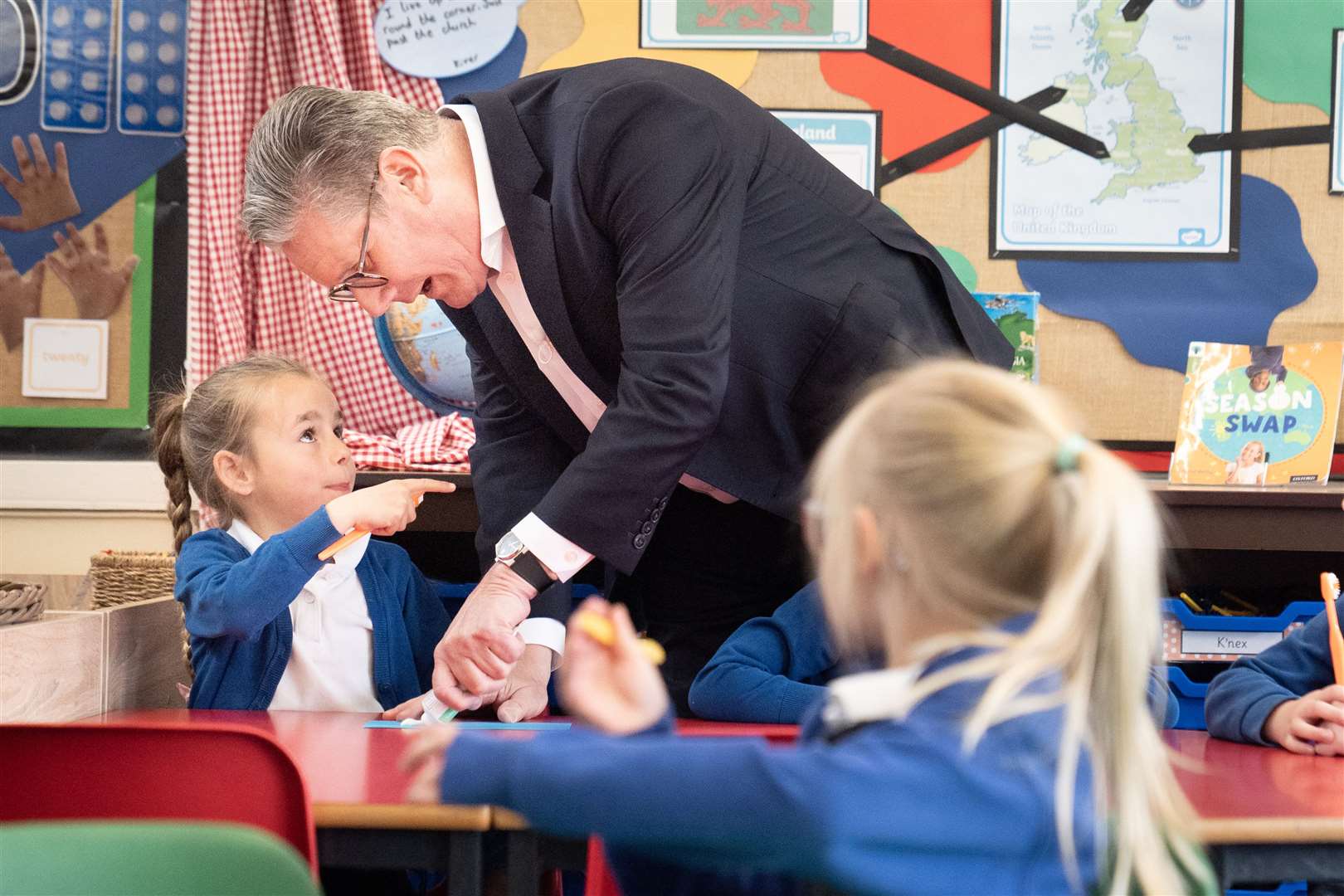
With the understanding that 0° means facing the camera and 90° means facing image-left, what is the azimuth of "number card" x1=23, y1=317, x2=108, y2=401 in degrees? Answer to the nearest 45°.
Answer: approximately 0°

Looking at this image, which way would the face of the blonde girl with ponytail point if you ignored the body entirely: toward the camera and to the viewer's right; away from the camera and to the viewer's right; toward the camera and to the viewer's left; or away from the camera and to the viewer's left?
away from the camera and to the viewer's left

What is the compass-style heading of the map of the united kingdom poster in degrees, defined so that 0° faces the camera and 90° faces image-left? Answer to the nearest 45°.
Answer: approximately 0°
